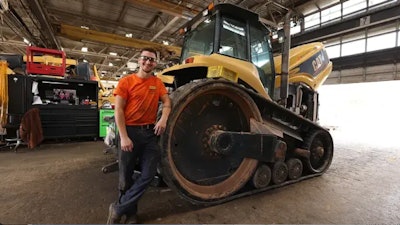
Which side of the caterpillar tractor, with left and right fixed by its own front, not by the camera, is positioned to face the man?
back

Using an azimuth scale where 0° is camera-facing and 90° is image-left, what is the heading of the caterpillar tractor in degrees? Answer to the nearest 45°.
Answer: approximately 225°

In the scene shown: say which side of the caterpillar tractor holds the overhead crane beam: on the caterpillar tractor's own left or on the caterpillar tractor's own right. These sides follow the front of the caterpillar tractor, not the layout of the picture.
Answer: on the caterpillar tractor's own left
